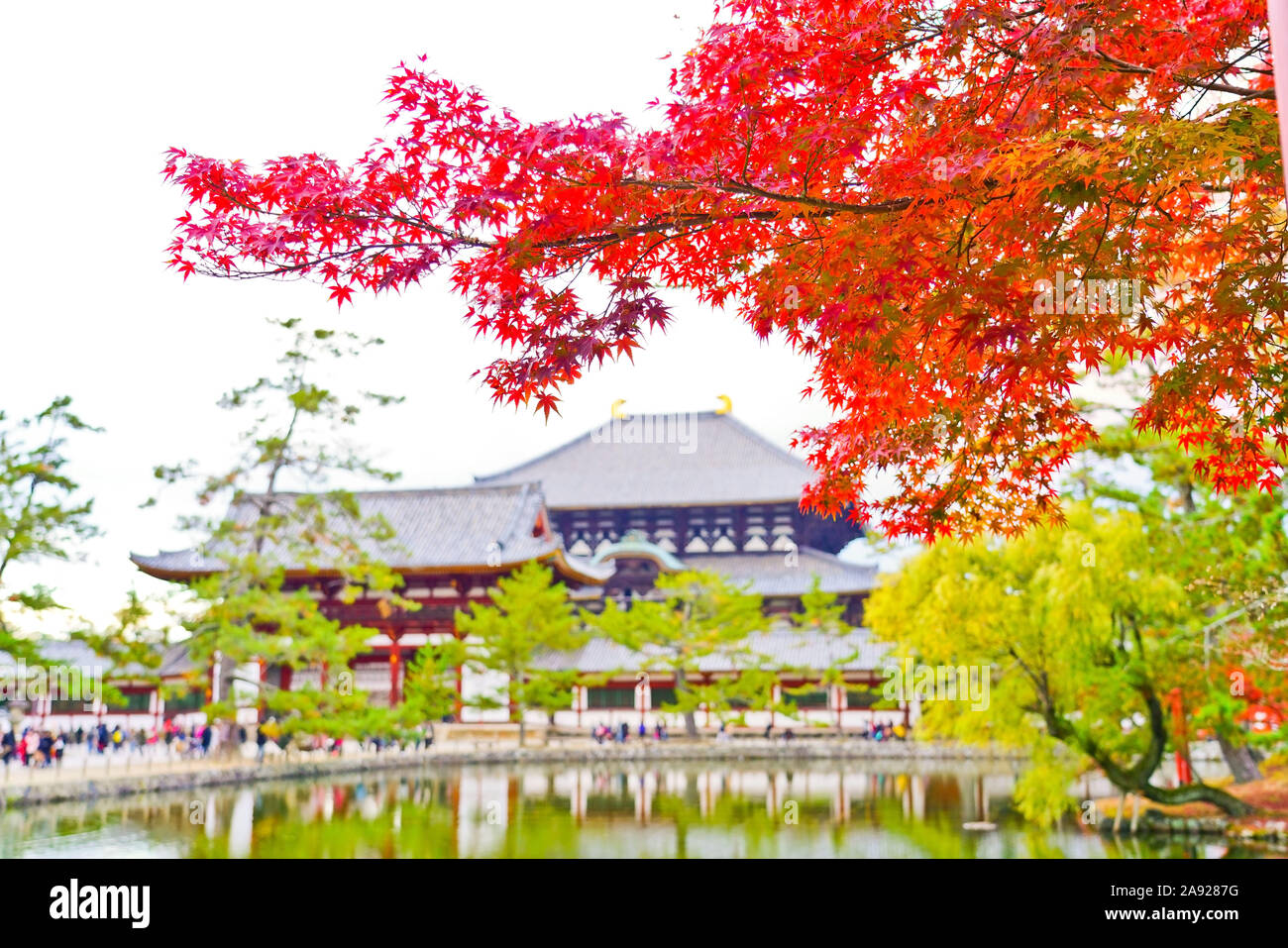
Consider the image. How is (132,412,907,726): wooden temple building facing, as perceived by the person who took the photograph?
facing the viewer and to the left of the viewer

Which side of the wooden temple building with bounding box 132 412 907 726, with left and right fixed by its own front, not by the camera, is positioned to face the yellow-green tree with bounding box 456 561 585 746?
front

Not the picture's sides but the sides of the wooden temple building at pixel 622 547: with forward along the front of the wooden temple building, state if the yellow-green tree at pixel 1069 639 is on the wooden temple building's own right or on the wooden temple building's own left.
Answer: on the wooden temple building's own left
